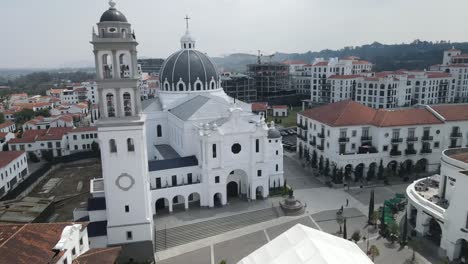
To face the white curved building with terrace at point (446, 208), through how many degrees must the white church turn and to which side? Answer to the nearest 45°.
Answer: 0° — it already faces it

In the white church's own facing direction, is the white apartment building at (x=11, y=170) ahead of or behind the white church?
behind

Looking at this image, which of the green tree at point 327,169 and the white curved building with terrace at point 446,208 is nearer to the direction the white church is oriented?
the white curved building with terrace

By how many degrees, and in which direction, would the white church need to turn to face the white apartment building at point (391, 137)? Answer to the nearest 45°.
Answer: approximately 45° to its left

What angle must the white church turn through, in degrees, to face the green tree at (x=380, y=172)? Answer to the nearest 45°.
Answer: approximately 45° to its left

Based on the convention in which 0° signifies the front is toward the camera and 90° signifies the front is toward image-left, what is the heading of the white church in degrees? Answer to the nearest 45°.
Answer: approximately 315°

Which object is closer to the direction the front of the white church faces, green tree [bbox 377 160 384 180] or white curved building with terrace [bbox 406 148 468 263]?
the white curved building with terrace

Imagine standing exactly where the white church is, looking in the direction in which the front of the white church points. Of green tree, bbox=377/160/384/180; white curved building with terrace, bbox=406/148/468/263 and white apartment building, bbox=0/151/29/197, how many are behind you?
1
